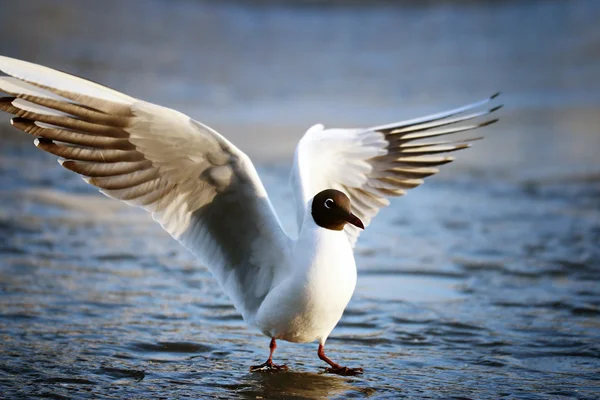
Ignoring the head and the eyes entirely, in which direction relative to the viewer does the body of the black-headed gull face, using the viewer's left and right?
facing the viewer and to the right of the viewer
